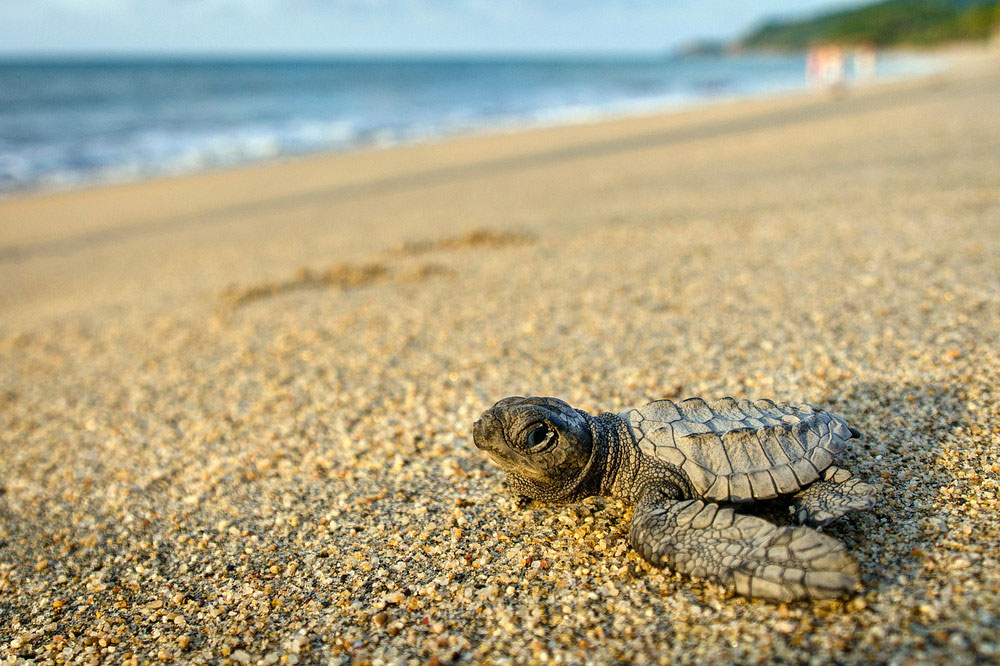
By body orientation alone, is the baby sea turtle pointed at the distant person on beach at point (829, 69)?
no

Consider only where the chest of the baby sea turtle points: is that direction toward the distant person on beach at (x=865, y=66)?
no

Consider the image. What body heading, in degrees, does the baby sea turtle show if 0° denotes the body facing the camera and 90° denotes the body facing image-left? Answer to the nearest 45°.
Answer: approximately 90°
